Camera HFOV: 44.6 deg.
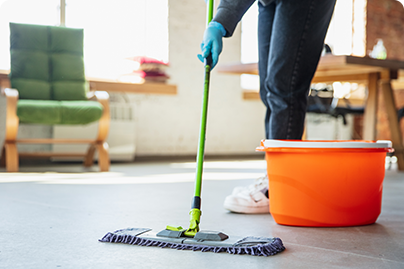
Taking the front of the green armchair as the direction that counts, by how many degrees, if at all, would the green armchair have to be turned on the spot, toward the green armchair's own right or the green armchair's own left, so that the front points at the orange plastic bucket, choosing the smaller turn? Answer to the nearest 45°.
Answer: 0° — it already faces it

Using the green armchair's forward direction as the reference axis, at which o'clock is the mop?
The mop is roughly at 12 o'clock from the green armchair.

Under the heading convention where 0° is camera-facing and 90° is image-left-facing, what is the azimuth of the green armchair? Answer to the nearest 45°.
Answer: approximately 0°

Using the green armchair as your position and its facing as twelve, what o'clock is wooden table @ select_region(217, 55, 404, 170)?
The wooden table is roughly at 10 o'clock from the green armchair.

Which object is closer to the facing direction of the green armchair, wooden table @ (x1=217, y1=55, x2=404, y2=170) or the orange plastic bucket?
the orange plastic bucket
